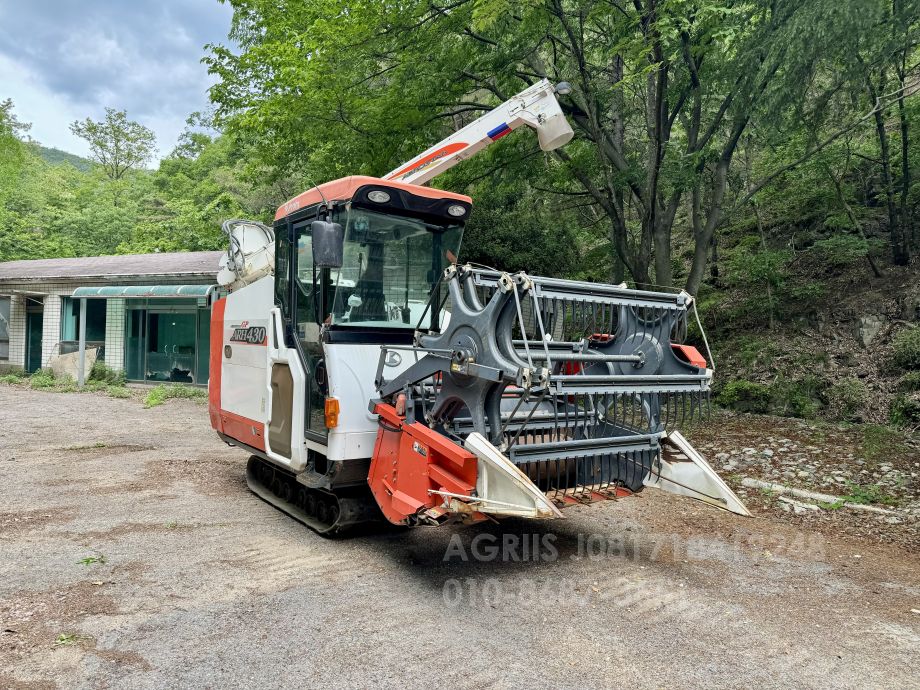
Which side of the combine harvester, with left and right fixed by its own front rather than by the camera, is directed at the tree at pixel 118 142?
back

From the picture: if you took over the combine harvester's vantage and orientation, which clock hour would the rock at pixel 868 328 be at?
The rock is roughly at 9 o'clock from the combine harvester.

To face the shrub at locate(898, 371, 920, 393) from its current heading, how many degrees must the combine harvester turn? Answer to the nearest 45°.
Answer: approximately 90° to its left

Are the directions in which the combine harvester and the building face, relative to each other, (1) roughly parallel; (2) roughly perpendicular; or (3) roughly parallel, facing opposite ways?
roughly parallel

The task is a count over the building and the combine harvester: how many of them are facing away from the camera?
0

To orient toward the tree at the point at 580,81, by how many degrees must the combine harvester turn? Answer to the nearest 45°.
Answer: approximately 135° to its left

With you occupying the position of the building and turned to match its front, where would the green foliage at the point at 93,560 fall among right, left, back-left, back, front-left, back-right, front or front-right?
front

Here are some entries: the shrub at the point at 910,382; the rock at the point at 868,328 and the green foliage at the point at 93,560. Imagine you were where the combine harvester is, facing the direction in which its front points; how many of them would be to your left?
2

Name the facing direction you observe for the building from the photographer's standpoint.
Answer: facing the viewer

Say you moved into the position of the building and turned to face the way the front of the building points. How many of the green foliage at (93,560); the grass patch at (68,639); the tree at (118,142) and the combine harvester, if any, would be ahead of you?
3

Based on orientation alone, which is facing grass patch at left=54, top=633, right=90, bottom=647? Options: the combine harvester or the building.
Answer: the building

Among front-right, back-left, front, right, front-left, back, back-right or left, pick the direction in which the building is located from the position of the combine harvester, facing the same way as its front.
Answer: back

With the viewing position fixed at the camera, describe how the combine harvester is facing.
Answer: facing the viewer and to the right of the viewer

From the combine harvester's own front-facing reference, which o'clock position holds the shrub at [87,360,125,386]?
The shrub is roughly at 6 o'clock from the combine harvester.
